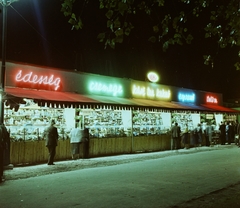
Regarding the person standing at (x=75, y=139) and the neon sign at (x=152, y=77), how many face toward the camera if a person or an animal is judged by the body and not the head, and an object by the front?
1

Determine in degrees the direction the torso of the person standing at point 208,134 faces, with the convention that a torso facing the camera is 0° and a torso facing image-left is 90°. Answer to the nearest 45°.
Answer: approximately 180°

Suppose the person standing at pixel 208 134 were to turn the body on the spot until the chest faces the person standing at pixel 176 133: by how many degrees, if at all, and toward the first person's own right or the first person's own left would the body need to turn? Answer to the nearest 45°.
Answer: approximately 135° to the first person's own left

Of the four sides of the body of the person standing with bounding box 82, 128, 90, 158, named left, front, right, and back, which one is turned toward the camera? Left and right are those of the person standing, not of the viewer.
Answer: back

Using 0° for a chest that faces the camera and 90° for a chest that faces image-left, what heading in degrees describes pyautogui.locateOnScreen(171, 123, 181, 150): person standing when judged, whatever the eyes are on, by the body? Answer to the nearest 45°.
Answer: approximately 180°

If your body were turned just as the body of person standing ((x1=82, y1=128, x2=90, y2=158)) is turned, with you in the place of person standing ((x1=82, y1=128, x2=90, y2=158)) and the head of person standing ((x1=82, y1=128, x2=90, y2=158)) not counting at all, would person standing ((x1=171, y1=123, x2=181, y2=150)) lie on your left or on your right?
on your right

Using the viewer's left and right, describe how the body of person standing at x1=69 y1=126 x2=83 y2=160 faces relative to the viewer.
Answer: facing away from the viewer
